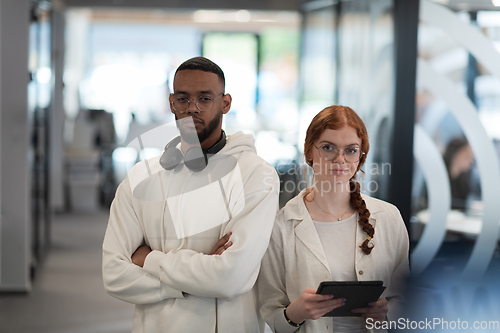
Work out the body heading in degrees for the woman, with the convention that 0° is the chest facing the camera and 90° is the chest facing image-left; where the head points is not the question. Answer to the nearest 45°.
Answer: approximately 0°
